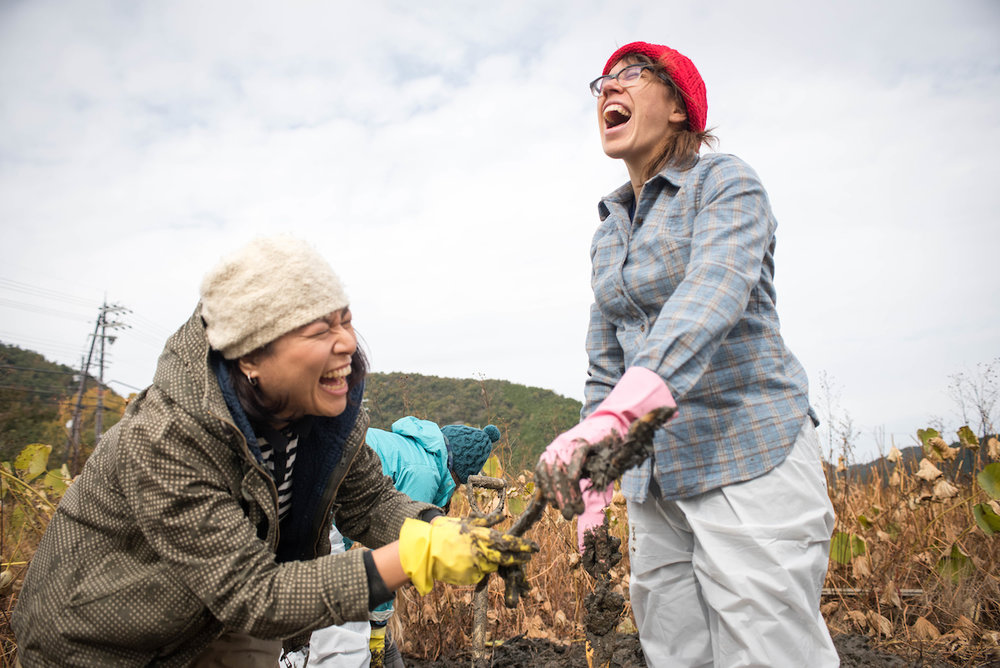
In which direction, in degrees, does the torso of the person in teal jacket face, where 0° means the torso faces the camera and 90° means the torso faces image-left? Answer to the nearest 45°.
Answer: approximately 270°

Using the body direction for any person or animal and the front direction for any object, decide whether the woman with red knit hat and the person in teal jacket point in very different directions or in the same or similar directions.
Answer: very different directions

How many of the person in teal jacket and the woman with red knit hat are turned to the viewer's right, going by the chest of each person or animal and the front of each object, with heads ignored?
1

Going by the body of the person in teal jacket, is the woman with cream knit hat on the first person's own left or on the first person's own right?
on the first person's own right

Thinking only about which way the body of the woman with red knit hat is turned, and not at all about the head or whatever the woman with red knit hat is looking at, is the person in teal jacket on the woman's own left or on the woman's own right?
on the woman's own right

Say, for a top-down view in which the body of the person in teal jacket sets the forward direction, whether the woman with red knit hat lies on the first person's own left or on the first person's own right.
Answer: on the first person's own right

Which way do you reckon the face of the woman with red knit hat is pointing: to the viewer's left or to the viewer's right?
to the viewer's left

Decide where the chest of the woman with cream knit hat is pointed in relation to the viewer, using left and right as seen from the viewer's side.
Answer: facing the viewer and to the right of the viewer

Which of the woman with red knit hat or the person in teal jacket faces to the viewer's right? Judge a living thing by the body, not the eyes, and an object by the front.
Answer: the person in teal jacket

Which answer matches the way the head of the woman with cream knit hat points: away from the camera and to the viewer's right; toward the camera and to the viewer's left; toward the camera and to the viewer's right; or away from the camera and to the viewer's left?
toward the camera and to the viewer's right
